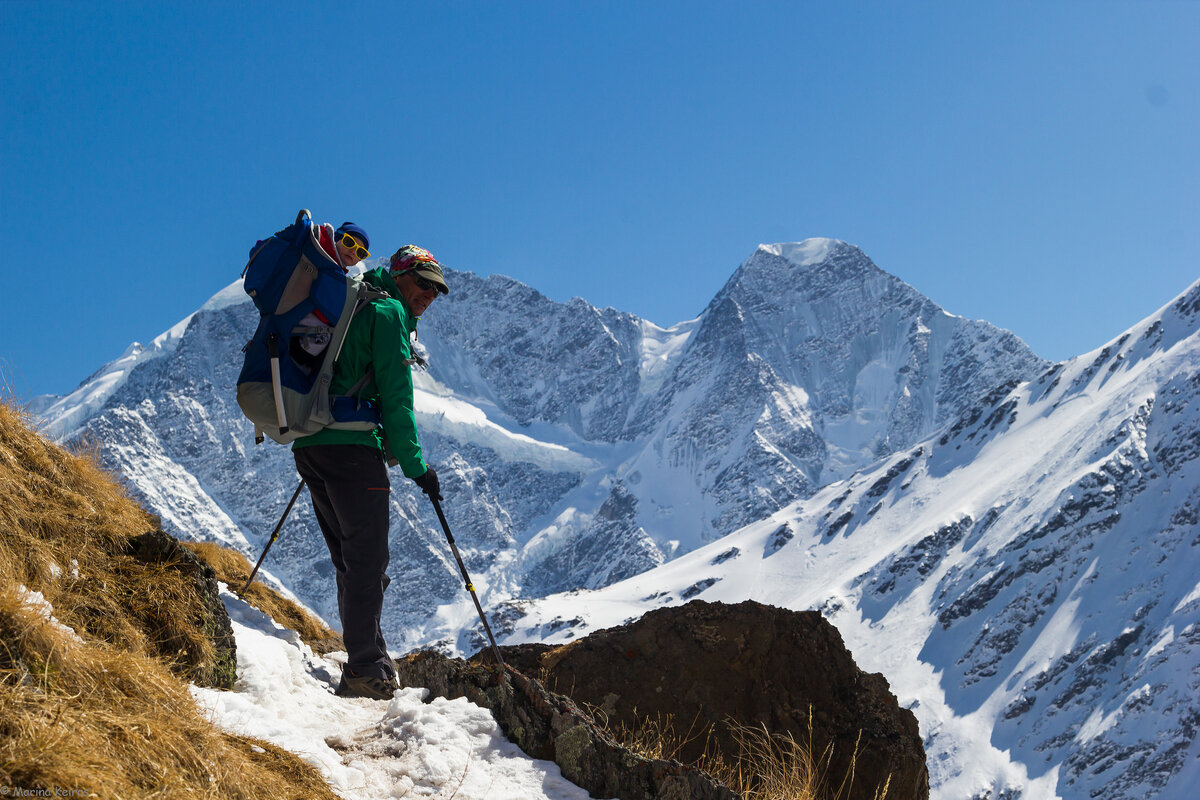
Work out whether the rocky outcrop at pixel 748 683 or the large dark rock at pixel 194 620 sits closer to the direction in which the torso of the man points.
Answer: the rocky outcrop

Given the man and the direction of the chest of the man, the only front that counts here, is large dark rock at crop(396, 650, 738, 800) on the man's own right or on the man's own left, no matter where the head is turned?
on the man's own right

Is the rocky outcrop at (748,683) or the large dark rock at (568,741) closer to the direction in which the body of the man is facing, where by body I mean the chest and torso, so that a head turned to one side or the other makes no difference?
the rocky outcrop

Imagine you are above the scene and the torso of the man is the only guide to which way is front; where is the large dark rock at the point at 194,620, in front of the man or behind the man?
behind

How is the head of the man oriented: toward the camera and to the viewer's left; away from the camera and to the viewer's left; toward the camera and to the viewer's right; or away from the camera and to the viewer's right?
toward the camera and to the viewer's right

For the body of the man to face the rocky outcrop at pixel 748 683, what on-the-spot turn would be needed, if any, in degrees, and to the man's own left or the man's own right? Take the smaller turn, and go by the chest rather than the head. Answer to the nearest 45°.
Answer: approximately 45° to the man's own right

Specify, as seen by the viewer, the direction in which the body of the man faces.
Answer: to the viewer's right
